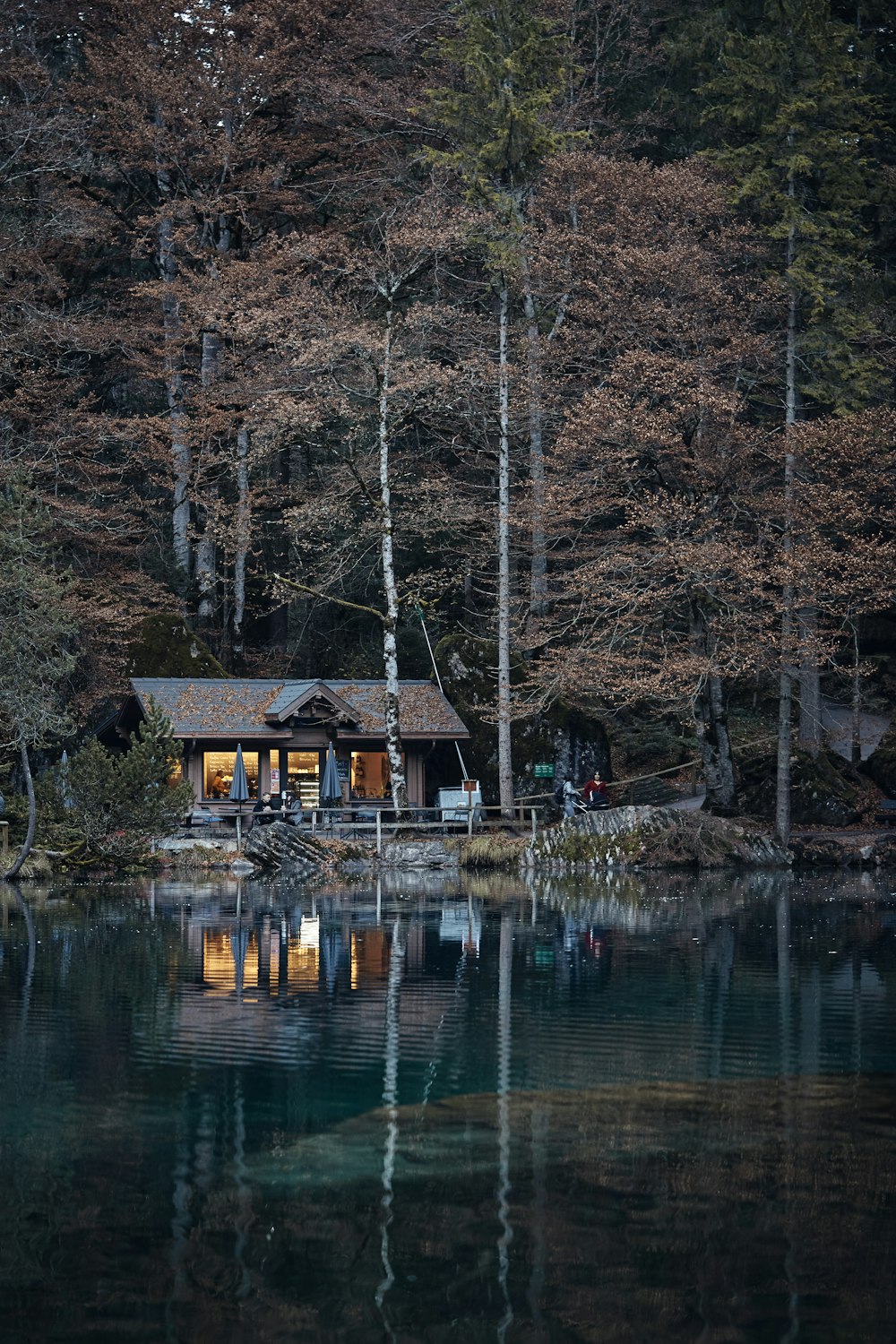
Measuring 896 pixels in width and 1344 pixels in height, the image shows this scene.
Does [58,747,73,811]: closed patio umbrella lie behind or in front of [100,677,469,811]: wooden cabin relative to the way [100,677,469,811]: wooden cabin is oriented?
in front

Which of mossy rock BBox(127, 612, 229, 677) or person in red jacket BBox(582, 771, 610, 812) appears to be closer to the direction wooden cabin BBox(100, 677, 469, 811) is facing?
the person in red jacket

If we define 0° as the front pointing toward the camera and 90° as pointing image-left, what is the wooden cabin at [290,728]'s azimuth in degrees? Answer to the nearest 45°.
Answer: approximately 0°

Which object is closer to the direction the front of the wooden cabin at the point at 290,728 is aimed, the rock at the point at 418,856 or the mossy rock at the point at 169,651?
the rock

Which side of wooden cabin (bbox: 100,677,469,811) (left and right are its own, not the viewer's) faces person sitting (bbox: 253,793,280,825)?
front

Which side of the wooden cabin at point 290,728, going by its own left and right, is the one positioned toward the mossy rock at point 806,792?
left

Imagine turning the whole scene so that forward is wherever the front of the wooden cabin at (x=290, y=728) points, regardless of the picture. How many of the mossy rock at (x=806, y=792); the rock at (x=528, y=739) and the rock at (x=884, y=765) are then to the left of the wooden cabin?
3

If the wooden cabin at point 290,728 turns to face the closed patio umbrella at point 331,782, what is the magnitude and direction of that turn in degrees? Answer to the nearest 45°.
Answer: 0° — it already faces it

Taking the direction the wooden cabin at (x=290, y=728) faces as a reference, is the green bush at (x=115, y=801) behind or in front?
in front

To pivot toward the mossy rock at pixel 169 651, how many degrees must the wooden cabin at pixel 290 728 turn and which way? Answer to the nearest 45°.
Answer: approximately 135° to its right
